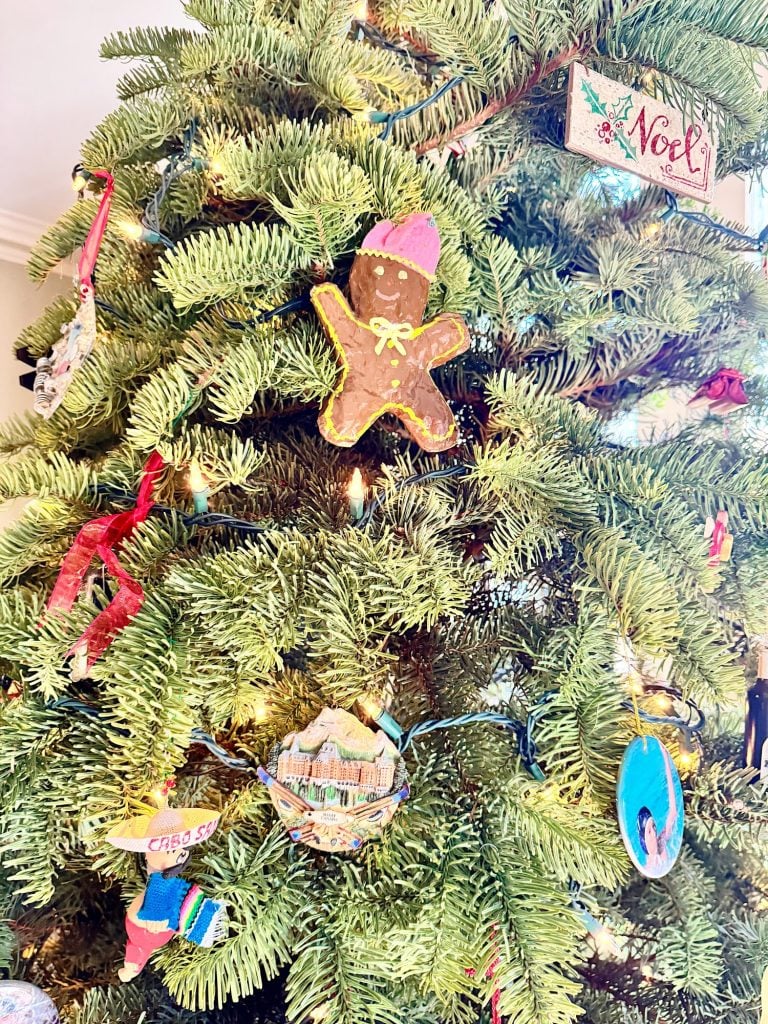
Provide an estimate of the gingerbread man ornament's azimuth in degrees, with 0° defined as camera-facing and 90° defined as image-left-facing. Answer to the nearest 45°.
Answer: approximately 0°

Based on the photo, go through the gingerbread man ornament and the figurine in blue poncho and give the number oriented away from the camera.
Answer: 0

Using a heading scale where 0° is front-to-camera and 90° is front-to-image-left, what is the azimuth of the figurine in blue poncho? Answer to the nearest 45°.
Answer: approximately 315°
